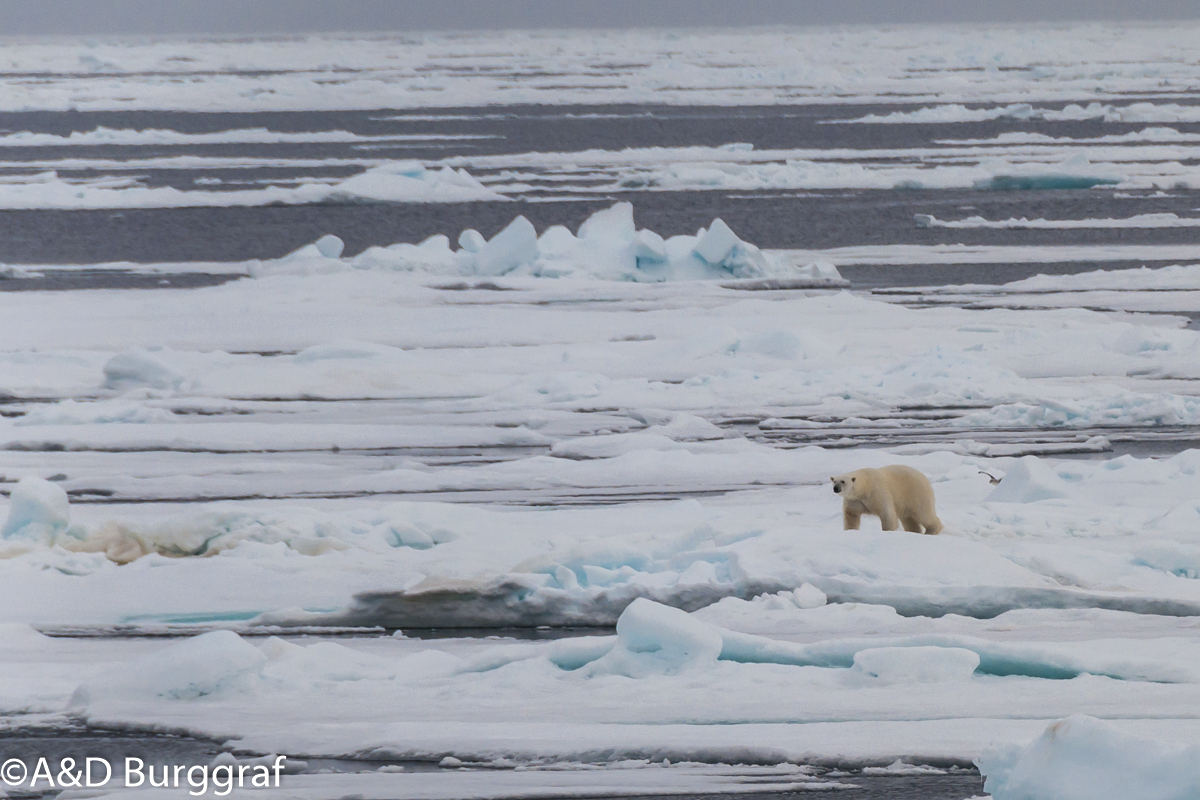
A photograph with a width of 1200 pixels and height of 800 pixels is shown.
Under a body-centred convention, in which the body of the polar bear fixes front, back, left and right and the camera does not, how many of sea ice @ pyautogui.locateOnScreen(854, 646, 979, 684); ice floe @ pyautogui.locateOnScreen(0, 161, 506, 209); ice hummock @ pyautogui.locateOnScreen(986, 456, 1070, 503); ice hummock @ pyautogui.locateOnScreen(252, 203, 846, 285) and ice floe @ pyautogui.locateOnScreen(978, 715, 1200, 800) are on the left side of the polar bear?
2

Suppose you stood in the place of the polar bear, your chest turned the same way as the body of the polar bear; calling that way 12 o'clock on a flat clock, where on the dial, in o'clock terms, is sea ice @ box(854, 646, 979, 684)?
The sea ice is roughly at 9 o'clock from the polar bear.

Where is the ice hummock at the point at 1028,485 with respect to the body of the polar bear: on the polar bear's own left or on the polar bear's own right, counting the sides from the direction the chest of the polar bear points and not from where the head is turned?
on the polar bear's own right

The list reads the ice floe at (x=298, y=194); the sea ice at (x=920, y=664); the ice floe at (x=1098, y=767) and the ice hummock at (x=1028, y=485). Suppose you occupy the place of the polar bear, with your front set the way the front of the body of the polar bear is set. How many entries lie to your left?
2

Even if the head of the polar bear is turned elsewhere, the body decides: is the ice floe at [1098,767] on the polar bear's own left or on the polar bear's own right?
on the polar bear's own left

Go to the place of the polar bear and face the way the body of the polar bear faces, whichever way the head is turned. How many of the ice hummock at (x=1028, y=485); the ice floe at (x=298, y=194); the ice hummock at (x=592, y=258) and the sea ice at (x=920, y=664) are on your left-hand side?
1

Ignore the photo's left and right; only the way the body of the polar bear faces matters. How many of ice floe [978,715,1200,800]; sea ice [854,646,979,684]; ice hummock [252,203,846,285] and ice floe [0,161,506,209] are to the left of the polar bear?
2

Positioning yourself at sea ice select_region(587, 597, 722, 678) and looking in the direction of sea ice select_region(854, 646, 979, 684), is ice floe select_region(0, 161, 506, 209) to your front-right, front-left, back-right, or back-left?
back-left

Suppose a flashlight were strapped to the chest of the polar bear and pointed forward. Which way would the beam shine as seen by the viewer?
to the viewer's left

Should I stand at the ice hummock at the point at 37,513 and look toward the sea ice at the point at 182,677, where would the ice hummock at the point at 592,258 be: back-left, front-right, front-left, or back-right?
back-left

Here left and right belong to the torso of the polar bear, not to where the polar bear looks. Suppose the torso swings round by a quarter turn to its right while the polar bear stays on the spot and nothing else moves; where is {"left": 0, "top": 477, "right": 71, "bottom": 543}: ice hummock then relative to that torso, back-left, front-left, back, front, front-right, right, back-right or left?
left

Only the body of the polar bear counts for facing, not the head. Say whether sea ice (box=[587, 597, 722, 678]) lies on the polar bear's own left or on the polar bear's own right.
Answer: on the polar bear's own left

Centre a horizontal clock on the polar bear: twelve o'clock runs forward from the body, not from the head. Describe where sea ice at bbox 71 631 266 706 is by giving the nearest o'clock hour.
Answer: The sea ice is roughly at 11 o'clock from the polar bear.

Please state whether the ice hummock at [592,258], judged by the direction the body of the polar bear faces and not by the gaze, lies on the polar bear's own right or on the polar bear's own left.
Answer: on the polar bear's own right

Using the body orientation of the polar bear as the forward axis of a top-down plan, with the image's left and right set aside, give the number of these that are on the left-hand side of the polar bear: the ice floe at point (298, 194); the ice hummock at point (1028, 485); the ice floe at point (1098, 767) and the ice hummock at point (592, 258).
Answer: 1

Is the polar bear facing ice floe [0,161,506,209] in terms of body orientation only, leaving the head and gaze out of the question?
no
